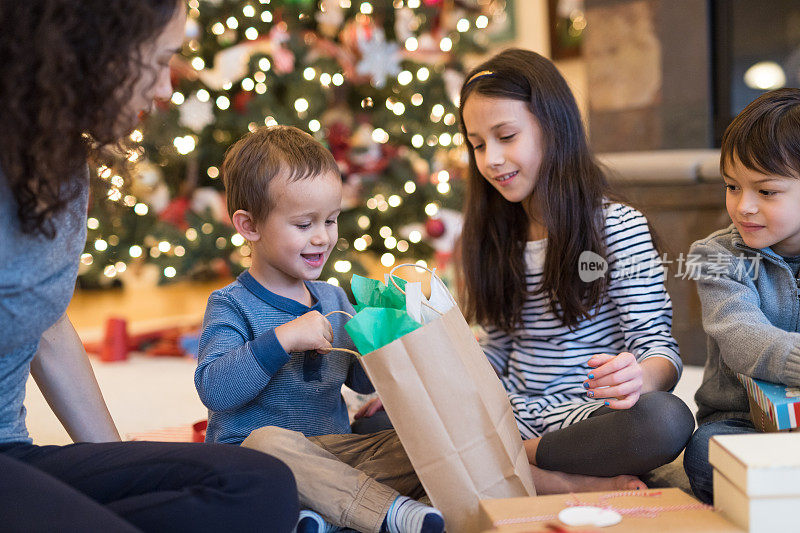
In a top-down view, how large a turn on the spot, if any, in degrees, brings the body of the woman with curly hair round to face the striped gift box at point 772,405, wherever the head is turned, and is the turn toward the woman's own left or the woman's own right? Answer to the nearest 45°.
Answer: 0° — they already face it

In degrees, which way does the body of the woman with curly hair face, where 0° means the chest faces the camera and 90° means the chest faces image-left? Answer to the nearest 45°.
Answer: approximately 270°

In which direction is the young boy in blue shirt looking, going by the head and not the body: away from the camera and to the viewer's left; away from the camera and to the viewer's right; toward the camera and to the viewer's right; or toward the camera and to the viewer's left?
toward the camera and to the viewer's right

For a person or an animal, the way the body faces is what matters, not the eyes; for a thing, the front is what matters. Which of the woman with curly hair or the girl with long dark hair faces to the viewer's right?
the woman with curly hair

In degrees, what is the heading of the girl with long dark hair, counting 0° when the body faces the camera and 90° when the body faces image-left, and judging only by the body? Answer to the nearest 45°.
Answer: approximately 45°

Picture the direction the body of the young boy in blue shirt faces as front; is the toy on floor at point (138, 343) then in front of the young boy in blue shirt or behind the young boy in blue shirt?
behind

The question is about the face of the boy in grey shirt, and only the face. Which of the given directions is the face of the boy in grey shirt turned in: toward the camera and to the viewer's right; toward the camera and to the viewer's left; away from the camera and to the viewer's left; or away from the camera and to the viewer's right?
toward the camera and to the viewer's left

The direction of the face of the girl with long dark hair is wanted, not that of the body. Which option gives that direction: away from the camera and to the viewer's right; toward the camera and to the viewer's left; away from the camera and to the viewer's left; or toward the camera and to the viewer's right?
toward the camera and to the viewer's left

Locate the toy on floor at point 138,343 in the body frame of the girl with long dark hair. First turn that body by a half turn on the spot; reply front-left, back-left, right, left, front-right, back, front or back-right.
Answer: left

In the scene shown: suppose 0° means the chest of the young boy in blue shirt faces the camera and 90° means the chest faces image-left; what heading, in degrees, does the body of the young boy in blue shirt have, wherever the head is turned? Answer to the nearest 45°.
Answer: approximately 315°
